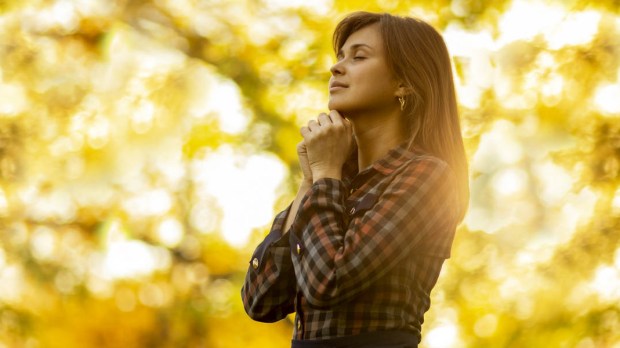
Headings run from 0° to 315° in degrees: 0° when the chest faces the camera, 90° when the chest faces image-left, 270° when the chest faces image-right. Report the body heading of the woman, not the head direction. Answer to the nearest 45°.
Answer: approximately 45°
